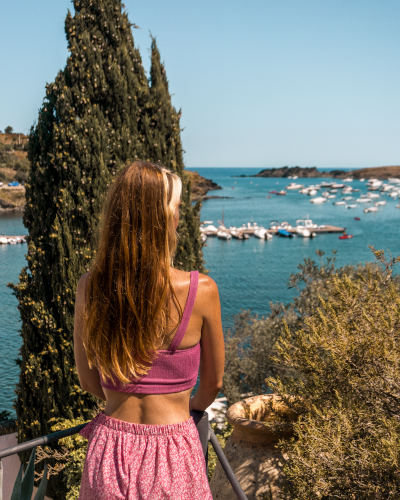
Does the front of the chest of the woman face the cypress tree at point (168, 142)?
yes

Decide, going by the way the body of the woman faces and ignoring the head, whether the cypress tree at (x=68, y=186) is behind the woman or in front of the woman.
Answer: in front

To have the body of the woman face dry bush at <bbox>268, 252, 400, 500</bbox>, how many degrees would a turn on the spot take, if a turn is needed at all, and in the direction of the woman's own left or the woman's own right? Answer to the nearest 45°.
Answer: approximately 45° to the woman's own right

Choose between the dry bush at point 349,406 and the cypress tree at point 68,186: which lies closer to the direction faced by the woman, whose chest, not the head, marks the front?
the cypress tree

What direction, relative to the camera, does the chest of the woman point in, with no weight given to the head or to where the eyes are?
away from the camera

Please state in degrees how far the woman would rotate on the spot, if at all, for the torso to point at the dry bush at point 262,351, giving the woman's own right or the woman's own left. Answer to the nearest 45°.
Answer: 0° — they already face it

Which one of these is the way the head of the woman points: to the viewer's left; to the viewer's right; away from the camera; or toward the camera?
away from the camera

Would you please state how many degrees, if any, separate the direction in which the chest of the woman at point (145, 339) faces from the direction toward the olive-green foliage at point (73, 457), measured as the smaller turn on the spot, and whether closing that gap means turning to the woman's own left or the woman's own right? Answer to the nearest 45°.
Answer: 0° — they already face it

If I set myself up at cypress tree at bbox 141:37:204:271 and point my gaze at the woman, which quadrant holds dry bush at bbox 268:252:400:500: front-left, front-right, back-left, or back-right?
front-left
